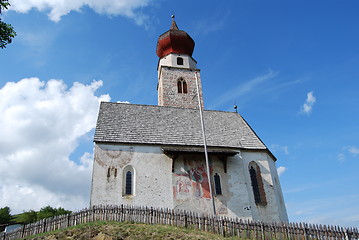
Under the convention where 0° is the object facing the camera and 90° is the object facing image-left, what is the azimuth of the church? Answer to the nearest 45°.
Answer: approximately 90°

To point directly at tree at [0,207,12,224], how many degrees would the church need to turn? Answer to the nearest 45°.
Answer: approximately 45° to its right
